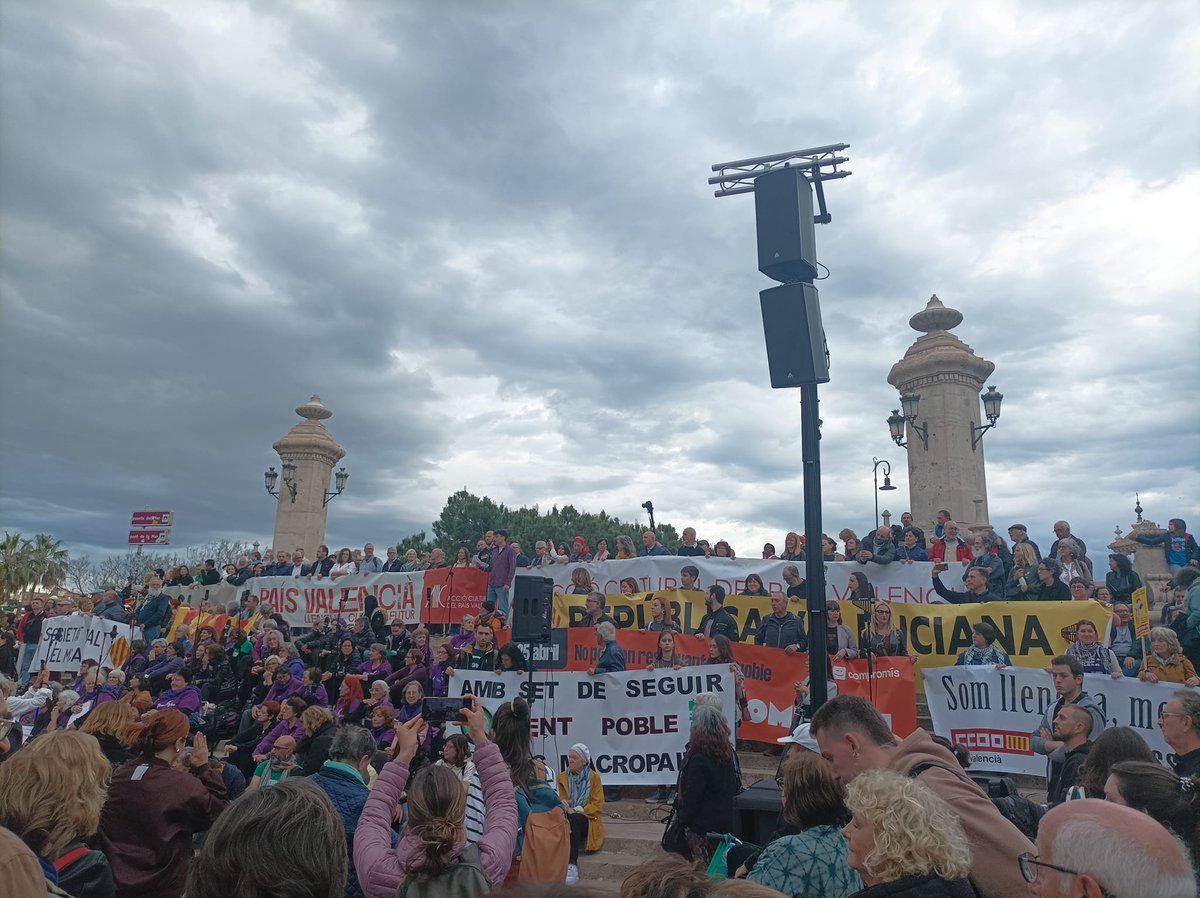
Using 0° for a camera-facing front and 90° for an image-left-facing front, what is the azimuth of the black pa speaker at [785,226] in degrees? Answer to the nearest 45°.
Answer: approximately 45°

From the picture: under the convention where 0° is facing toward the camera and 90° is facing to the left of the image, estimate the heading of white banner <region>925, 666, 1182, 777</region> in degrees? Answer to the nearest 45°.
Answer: approximately 0°

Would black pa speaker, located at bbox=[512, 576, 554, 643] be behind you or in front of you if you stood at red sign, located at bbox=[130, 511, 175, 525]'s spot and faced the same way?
in front

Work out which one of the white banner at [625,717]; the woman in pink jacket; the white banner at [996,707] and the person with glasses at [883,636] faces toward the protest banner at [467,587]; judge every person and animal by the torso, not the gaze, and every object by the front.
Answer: the woman in pink jacket

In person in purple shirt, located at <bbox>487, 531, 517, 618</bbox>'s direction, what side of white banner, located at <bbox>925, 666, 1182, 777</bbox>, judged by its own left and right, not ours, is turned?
right

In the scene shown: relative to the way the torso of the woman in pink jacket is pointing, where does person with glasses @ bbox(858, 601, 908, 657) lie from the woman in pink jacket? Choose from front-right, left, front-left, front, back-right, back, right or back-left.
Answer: front-right

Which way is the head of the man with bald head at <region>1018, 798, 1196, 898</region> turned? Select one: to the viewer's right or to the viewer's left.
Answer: to the viewer's left

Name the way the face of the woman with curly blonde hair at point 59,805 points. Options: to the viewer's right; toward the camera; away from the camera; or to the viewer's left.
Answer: away from the camera

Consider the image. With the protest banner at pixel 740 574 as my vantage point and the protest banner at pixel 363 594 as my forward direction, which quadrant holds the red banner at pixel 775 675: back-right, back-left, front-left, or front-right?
back-left

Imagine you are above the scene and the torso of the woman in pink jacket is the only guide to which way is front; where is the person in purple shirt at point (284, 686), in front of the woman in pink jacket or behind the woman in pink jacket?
in front
